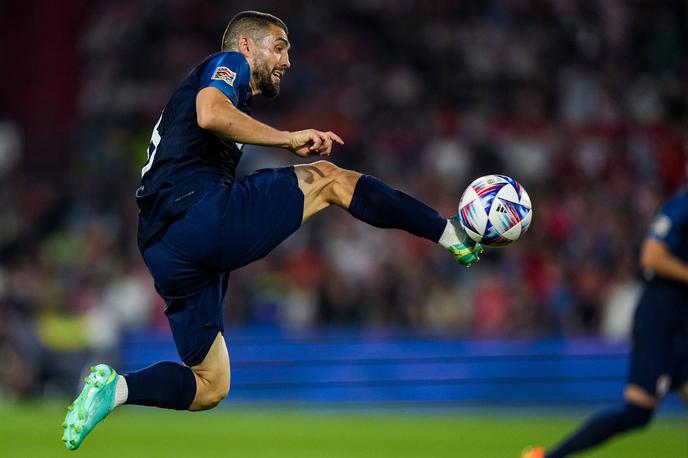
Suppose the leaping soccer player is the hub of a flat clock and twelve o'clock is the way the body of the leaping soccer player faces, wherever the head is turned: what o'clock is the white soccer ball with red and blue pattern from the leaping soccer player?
The white soccer ball with red and blue pattern is roughly at 12 o'clock from the leaping soccer player.

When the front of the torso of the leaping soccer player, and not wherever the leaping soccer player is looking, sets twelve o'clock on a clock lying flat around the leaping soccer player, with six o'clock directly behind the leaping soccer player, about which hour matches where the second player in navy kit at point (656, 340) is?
The second player in navy kit is roughly at 11 o'clock from the leaping soccer player.

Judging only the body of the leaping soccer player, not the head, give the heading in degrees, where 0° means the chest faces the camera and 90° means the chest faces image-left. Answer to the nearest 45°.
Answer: approximately 270°
